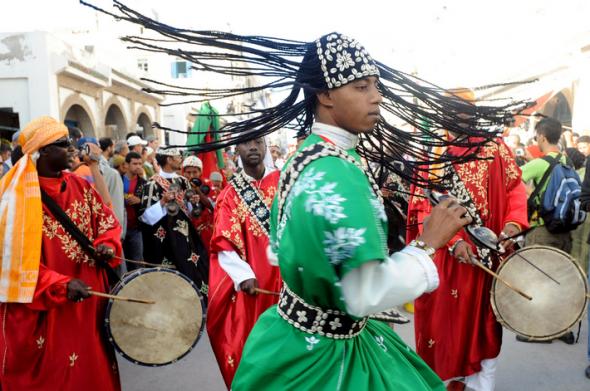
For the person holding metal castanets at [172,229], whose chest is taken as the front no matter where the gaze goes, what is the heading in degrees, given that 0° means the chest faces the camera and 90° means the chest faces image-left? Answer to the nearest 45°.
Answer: approximately 315°

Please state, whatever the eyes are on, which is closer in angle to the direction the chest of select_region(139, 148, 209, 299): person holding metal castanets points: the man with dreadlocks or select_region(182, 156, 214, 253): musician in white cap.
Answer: the man with dreadlocks

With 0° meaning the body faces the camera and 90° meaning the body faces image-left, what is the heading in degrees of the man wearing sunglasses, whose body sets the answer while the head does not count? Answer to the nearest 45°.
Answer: approximately 315°

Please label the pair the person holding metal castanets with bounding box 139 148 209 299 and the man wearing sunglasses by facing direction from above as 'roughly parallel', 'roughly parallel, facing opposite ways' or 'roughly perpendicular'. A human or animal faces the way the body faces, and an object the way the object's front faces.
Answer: roughly parallel

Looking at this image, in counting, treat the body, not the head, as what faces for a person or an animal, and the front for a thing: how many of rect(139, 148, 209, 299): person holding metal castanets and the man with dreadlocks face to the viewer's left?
0

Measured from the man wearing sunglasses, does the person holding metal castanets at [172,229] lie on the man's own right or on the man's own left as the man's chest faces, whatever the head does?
on the man's own left

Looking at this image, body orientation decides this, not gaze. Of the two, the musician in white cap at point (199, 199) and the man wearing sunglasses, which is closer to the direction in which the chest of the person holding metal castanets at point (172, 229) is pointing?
the man wearing sunglasses

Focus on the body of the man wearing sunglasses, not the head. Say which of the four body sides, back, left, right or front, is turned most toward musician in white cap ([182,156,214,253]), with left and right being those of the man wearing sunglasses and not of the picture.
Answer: left

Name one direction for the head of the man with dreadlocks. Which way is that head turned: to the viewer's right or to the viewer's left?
to the viewer's right

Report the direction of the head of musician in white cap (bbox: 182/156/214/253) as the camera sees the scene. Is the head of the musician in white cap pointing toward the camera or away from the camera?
toward the camera

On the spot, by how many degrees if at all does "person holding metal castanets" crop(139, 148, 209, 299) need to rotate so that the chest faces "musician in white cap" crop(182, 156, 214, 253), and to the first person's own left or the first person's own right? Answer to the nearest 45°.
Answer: approximately 90° to the first person's own left
